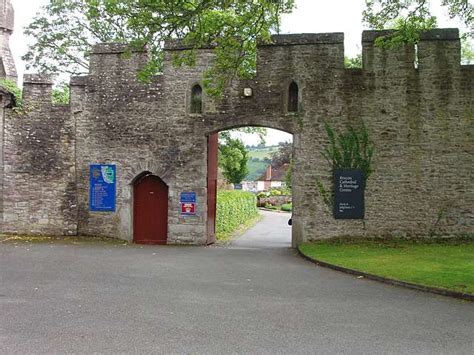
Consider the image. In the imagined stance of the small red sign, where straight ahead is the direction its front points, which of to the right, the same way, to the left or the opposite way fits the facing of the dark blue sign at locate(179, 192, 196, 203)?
the same way

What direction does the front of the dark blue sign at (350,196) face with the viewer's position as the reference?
facing the viewer

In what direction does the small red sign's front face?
toward the camera

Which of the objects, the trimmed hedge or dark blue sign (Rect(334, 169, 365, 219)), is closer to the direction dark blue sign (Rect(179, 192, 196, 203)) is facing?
the dark blue sign

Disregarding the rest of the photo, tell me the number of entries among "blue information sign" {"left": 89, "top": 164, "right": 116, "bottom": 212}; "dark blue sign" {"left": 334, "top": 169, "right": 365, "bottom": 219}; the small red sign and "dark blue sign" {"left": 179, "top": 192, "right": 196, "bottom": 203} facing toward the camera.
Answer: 4

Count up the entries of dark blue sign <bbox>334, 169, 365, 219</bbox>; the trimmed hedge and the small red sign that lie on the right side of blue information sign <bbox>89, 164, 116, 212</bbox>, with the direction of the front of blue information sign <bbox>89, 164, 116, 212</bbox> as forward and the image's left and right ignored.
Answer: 0

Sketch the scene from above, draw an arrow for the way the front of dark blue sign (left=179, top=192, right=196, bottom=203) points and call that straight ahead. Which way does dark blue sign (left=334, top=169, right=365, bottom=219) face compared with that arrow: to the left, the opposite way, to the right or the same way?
the same way

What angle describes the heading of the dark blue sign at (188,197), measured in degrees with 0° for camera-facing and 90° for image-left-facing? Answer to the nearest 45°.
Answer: approximately 0°

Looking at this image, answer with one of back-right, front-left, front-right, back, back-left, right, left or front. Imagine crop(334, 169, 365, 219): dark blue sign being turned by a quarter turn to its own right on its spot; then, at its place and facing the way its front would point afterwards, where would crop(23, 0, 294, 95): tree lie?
front-left

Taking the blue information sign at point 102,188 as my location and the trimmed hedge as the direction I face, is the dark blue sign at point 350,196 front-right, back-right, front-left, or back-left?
front-right
